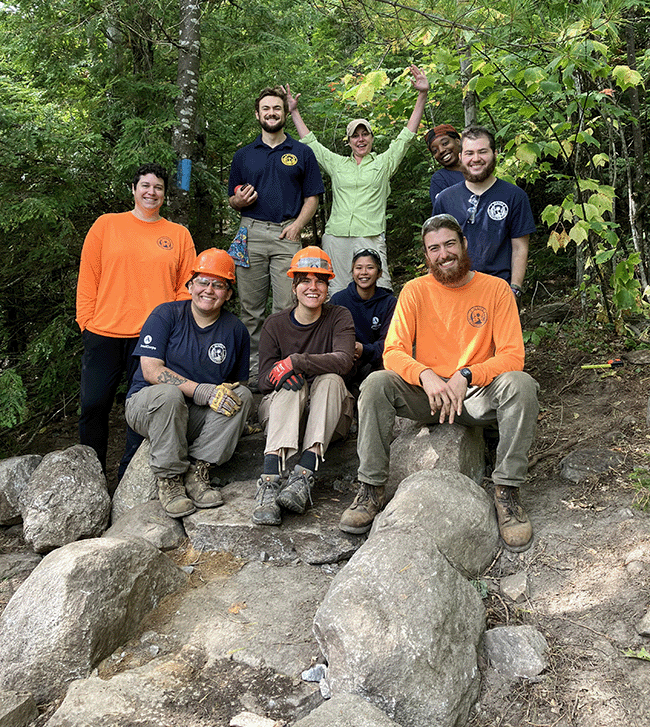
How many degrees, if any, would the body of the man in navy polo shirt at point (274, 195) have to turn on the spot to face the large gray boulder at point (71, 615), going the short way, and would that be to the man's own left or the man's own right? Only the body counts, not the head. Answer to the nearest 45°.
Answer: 0° — they already face it

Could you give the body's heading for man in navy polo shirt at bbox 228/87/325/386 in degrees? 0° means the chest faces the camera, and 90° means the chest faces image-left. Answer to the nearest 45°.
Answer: approximately 0°

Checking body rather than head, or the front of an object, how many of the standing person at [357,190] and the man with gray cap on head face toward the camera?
2

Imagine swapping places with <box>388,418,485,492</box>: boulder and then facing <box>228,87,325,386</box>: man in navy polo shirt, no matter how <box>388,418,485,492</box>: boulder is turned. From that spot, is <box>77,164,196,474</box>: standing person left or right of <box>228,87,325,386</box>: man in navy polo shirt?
left

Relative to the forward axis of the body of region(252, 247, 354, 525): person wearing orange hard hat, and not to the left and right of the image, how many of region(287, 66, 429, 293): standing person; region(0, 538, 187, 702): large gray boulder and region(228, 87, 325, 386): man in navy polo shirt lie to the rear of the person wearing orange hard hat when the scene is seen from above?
2

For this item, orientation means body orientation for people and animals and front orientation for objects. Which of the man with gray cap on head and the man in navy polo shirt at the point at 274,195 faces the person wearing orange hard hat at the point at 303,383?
the man in navy polo shirt
